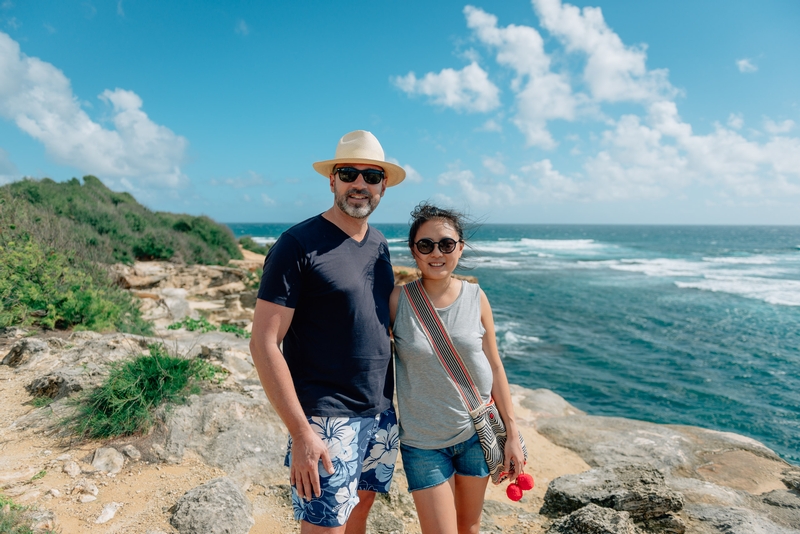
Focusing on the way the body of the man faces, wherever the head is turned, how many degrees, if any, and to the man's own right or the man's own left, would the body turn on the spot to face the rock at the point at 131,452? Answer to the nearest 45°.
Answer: approximately 180°

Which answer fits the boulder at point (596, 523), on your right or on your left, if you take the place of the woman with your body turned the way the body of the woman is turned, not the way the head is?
on your left

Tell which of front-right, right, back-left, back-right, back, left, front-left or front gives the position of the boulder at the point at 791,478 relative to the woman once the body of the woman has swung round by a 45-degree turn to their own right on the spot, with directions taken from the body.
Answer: back

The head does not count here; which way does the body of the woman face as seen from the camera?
toward the camera

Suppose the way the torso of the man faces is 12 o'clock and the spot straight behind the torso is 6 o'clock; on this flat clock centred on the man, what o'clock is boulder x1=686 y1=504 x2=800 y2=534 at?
The boulder is roughly at 10 o'clock from the man.

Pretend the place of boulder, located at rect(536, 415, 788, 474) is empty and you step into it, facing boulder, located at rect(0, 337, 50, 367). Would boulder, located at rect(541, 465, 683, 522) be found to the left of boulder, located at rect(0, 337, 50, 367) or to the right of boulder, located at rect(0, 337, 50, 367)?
left

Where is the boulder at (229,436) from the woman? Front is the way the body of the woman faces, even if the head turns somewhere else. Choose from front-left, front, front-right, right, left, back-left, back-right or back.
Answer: back-right

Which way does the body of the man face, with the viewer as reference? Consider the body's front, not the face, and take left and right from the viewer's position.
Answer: facing the viewer and to the right of the viewer

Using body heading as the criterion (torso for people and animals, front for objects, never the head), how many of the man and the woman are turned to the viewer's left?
0
